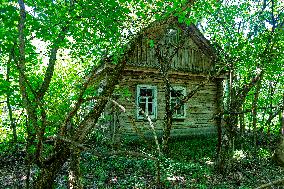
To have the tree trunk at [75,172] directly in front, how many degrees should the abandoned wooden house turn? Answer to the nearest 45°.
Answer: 0° — it already faces it

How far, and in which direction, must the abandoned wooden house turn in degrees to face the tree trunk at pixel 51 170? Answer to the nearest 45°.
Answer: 0° — it already faces it

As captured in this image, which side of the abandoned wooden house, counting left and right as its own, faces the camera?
front
